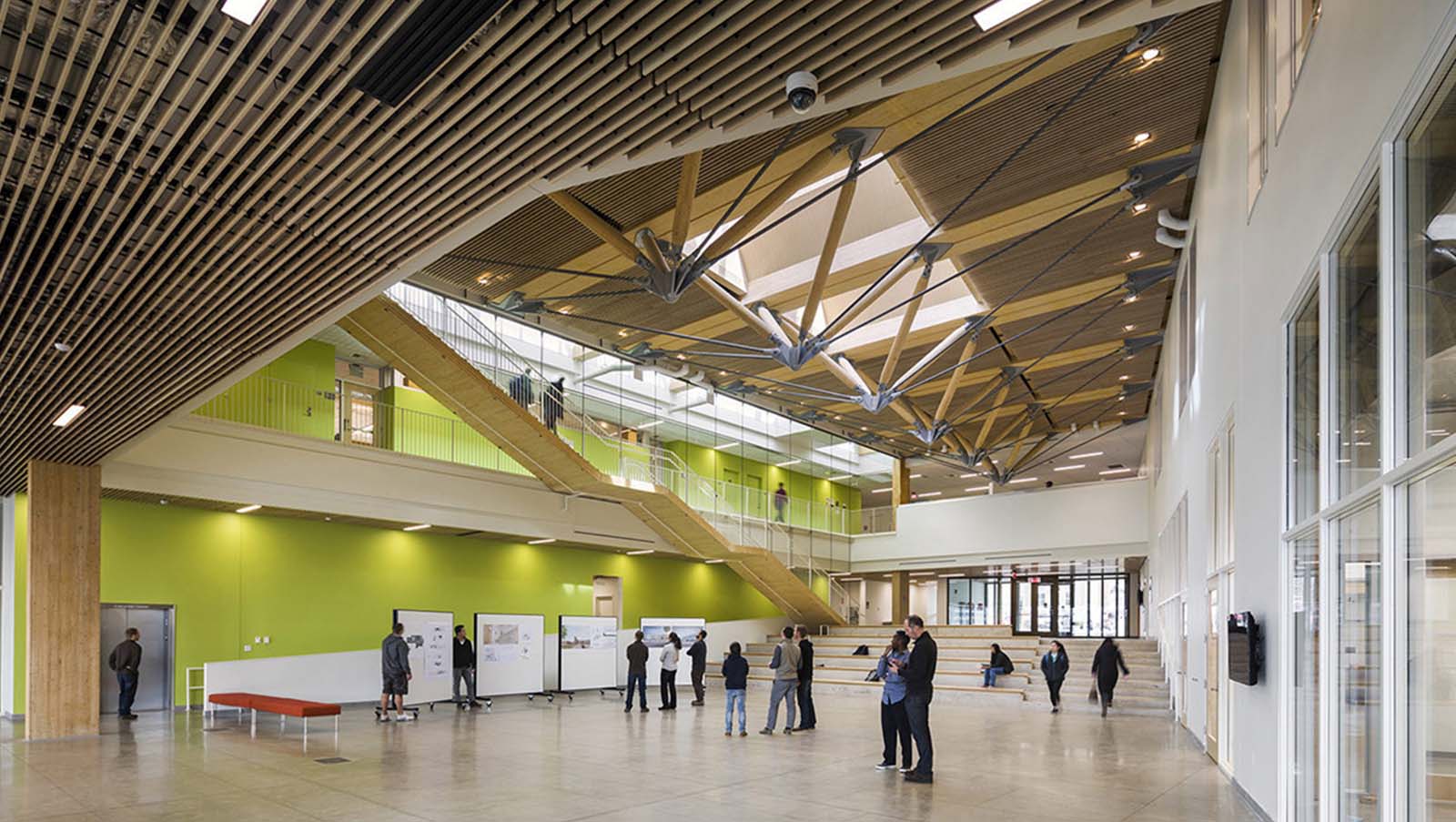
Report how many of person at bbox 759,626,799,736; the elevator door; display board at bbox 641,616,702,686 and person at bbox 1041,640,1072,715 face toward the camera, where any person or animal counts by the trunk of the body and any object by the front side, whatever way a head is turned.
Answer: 3

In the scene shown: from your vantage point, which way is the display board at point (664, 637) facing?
toward the camera

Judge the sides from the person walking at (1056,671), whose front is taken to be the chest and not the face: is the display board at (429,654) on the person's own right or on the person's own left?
on the person's own right

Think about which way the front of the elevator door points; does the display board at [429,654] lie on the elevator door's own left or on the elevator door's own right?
on the elevator door's own left

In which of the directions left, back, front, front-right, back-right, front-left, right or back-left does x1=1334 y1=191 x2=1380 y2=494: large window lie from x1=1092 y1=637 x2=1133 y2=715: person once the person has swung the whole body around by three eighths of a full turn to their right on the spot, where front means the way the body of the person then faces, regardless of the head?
front-right

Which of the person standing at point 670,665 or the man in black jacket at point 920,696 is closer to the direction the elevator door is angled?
the man in black jacket

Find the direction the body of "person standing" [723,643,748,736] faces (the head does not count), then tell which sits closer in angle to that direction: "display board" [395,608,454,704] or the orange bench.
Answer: the display board

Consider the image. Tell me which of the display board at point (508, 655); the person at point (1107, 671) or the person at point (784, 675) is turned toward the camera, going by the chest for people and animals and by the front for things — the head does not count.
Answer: the display board

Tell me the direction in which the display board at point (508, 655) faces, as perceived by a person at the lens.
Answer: facing the viewer

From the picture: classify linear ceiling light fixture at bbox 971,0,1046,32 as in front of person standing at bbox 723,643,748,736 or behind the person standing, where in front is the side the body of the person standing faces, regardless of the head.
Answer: behind

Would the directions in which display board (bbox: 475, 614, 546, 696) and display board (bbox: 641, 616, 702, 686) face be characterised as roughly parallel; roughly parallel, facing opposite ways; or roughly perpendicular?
roughly parallel
